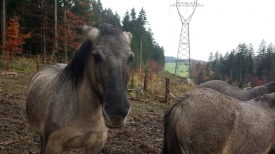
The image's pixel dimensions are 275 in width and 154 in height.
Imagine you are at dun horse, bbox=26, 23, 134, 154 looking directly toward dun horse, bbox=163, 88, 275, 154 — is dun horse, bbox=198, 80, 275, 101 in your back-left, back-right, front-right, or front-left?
front-left

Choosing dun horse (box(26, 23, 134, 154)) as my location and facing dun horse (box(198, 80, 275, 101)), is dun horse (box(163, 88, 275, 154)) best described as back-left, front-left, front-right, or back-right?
front-right

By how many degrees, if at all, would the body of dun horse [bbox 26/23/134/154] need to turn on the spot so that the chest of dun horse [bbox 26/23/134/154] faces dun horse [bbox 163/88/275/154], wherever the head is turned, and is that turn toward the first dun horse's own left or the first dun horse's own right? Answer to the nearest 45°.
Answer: approximately 45° to the first dun horse's own left

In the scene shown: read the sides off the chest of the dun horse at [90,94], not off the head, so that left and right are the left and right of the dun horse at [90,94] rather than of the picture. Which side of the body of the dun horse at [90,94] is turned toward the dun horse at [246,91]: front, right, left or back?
left
